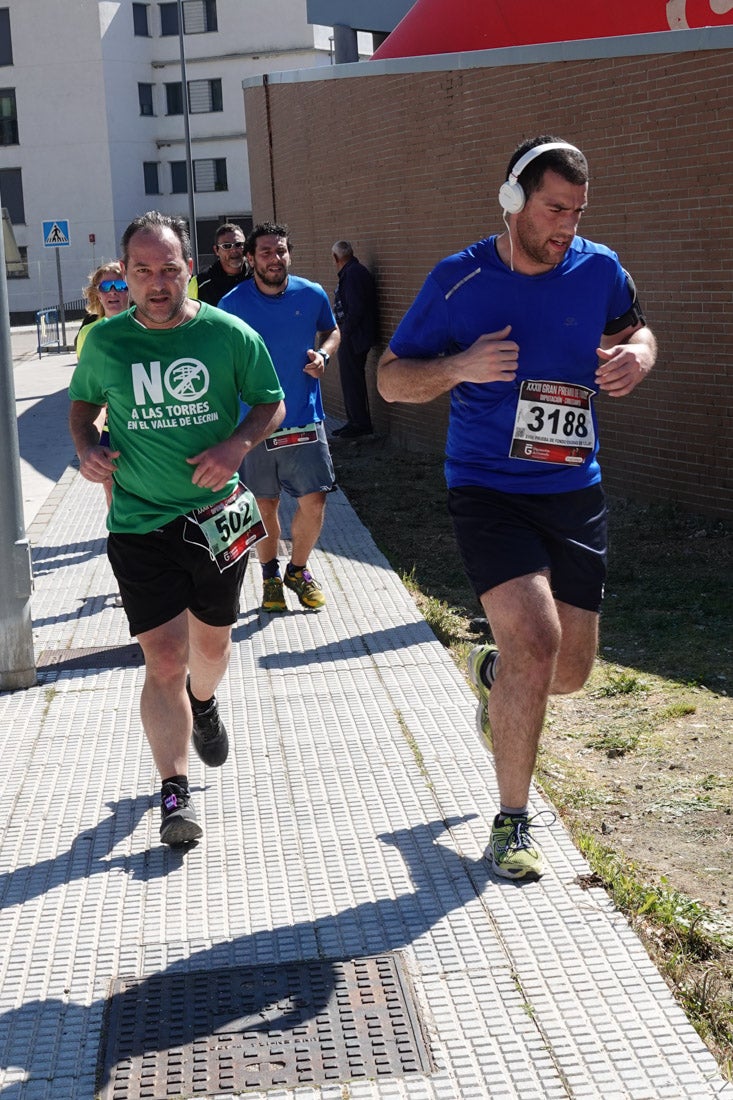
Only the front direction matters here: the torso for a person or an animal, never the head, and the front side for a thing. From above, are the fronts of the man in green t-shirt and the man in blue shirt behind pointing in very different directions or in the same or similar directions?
same or similar directions

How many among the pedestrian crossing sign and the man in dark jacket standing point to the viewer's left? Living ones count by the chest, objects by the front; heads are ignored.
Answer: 1

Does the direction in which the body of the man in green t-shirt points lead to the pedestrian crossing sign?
no

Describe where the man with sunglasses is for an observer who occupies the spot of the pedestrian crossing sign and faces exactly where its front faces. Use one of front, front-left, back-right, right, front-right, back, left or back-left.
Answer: front

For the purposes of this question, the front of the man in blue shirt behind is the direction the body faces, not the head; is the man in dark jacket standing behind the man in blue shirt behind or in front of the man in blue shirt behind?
behind

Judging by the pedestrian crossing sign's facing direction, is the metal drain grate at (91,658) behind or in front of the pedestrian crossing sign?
in front

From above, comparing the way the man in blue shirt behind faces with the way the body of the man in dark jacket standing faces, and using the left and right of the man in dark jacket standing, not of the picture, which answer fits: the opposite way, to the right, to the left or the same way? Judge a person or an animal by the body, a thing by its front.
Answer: to the left

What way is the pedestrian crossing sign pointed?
toward the camera

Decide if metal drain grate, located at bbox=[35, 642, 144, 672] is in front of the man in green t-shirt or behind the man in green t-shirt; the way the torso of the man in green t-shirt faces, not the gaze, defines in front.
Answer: behind

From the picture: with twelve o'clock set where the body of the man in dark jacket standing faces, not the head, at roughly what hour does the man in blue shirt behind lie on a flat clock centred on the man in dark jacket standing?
The man in blue shirt behind is roughly at 9 o'clock from the man in dark jacket standing.

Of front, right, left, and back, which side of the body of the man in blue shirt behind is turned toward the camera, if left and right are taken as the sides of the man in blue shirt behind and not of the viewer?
front

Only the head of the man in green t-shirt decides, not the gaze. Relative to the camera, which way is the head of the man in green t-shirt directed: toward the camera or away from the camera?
toward the camera

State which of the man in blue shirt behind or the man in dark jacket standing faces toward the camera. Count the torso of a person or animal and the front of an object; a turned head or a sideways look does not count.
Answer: the man in blue shirt behind

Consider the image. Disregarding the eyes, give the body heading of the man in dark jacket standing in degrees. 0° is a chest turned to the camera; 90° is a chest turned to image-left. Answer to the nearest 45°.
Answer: approximately 90°

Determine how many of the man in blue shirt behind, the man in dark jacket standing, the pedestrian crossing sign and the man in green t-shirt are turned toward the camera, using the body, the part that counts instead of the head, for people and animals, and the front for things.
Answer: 3

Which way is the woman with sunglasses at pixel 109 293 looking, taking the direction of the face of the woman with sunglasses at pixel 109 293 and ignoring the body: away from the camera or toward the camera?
toward the camera

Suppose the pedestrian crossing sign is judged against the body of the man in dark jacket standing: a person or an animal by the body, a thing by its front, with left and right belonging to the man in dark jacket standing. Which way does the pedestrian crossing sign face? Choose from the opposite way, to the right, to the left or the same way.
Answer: to the left

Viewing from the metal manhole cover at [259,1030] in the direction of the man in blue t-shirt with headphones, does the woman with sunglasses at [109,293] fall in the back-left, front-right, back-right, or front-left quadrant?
front-left

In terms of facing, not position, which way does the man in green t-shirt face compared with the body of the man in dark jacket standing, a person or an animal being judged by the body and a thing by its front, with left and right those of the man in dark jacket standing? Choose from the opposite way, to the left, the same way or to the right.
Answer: to the left
